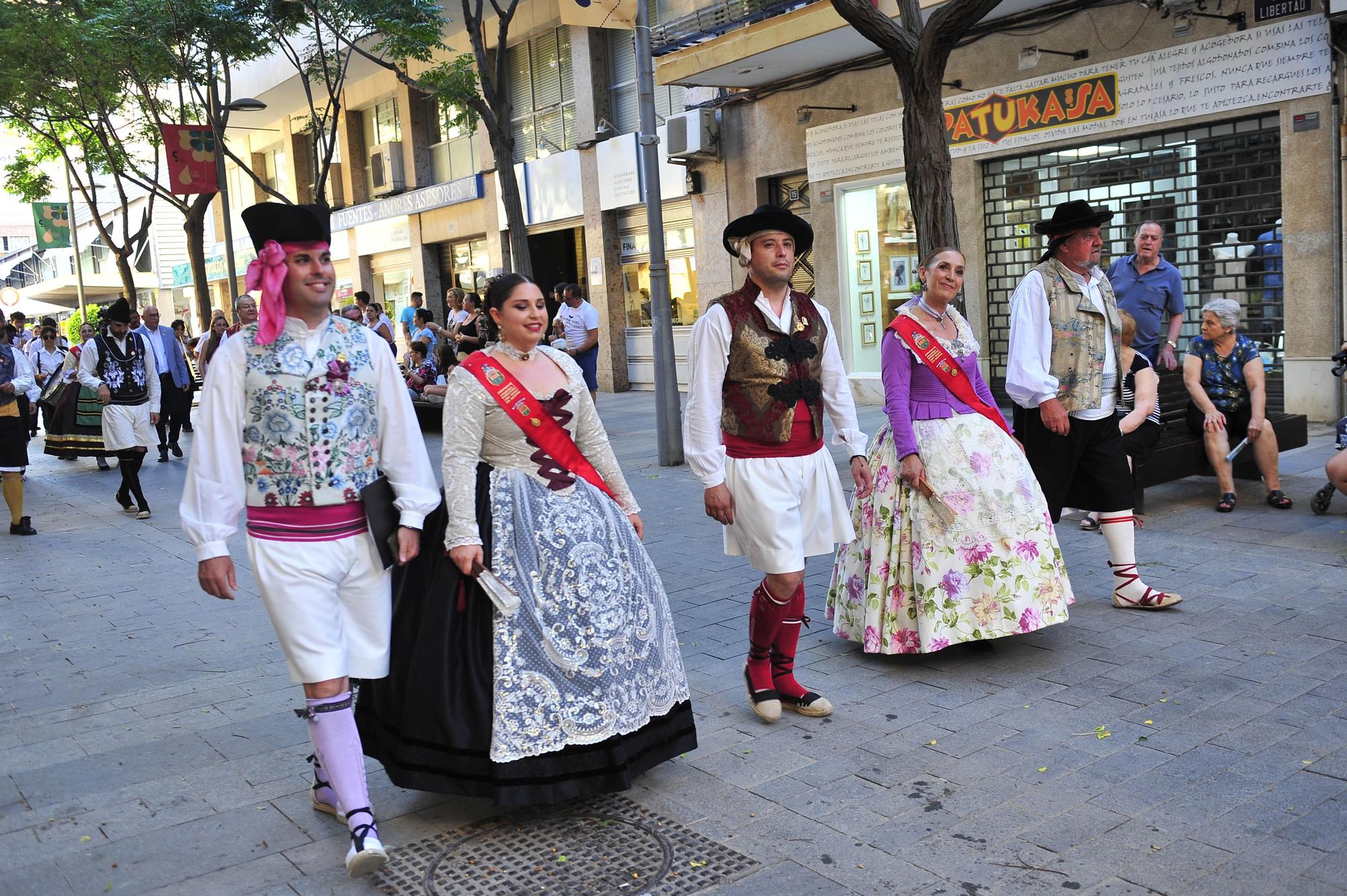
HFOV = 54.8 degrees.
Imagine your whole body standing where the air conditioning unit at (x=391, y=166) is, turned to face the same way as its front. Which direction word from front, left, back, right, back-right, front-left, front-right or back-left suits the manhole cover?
front-left

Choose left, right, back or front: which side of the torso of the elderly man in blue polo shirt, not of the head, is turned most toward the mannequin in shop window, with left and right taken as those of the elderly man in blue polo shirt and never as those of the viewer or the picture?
back

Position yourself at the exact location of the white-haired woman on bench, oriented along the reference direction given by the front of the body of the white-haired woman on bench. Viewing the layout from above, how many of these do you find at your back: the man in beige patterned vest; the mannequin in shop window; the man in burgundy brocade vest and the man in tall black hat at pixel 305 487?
1

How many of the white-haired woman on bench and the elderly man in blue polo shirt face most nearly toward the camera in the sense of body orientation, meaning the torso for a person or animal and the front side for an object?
2

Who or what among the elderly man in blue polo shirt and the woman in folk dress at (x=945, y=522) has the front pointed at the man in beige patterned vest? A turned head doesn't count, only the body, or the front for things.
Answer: the elderly man in blue polo shirt

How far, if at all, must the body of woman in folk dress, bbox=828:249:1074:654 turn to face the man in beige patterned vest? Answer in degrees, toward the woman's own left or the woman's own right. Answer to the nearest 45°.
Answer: approximately 90° to the woman's own left

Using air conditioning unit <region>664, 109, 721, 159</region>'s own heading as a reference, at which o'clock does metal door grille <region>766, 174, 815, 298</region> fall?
The metal door grille is roughly at 8 o'clock from the air conditioning unit.

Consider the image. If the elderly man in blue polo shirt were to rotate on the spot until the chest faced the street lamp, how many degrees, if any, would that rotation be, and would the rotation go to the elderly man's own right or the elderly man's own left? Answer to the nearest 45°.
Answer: approximately 135° to the elderly man's own right

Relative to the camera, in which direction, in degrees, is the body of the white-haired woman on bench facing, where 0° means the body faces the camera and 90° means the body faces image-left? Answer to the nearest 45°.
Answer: approximately 0°

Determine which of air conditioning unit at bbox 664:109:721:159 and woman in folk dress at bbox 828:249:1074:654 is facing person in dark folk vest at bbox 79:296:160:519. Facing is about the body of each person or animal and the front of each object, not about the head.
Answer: the air conditioning unit

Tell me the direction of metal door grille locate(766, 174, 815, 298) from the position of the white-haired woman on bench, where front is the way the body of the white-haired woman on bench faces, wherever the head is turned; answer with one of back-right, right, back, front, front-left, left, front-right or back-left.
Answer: back-right

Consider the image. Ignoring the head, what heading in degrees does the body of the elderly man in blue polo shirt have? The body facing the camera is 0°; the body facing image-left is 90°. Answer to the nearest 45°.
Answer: approximately 0°

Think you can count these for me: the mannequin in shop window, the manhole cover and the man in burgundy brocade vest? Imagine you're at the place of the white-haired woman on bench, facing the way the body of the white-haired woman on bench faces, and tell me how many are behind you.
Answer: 1

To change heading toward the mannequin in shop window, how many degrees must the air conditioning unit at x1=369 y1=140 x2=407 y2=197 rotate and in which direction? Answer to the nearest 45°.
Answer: approximately 90° to its left
